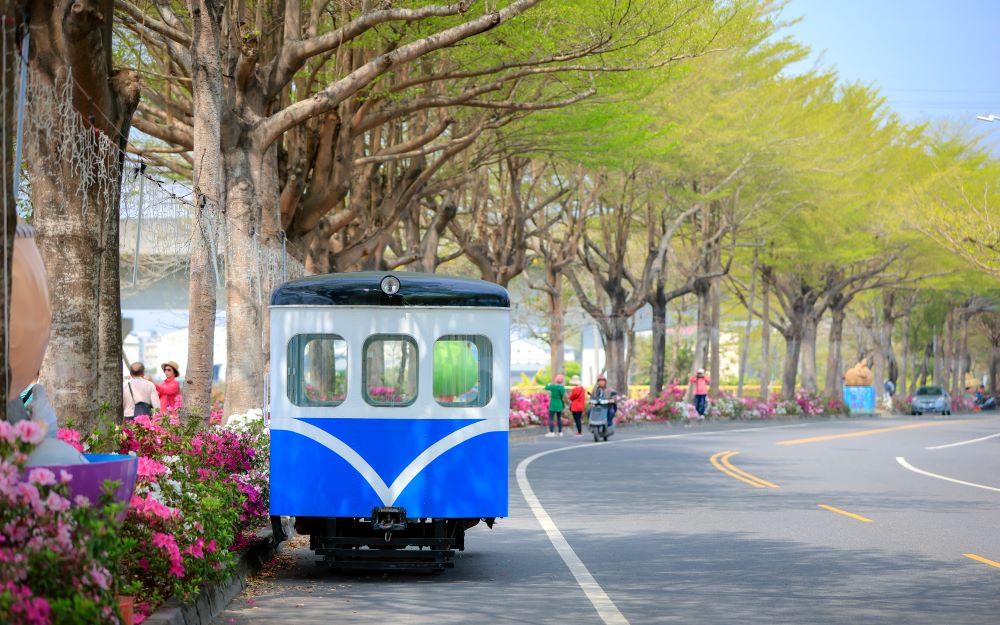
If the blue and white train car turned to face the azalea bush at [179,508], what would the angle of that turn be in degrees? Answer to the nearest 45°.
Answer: approximately 45° to its right

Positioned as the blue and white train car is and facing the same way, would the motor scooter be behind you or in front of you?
behind

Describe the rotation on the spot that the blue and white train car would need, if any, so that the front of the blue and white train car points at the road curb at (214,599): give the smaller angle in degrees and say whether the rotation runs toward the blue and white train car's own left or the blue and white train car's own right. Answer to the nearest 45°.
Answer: approximately 45° to the blue and white train car's own right

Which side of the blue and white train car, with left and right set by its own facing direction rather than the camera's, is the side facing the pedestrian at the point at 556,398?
back

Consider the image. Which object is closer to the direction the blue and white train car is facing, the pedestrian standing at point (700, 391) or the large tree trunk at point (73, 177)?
the large tree trunk

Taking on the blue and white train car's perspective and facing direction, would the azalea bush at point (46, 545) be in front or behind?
in front

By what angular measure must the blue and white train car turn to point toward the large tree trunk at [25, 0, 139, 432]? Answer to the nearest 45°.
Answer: approximately 90° to its right

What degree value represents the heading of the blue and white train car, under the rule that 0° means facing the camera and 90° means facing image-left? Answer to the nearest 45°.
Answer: approximately 0°

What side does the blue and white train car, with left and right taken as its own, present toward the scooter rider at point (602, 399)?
back

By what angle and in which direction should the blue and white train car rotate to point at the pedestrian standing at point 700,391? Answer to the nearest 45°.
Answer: approximately 180°

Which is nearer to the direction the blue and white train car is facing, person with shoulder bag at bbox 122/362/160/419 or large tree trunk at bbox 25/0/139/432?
the large tree trunk
